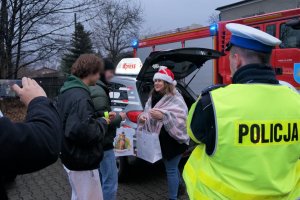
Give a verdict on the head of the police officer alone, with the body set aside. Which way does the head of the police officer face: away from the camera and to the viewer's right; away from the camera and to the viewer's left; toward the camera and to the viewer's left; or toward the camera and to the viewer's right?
away from the camera and to the viewer's left

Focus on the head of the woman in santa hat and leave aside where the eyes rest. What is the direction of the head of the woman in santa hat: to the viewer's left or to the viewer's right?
to the viewer's left

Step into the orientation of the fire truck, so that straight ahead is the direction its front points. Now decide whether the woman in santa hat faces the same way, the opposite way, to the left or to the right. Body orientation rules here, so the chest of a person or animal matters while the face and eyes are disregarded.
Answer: to the right

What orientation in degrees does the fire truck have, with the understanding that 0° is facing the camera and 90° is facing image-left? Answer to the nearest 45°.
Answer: approximately 315°

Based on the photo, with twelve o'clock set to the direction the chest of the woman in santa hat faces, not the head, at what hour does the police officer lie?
The police officer is roughly at 10 o'clock from the woman in santa hat.

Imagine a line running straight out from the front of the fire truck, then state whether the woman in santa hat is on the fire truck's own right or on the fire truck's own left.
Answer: on the fire truck's own right

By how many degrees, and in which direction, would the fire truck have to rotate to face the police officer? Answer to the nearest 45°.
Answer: approximately 45° to its right

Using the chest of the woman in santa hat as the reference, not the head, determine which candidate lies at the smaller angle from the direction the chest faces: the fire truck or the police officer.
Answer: the police officer

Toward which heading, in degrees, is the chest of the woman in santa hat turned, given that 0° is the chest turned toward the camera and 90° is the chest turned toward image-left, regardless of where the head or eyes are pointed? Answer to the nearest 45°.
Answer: approximately 45°

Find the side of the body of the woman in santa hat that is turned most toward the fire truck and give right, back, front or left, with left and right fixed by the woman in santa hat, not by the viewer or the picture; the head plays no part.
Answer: back
